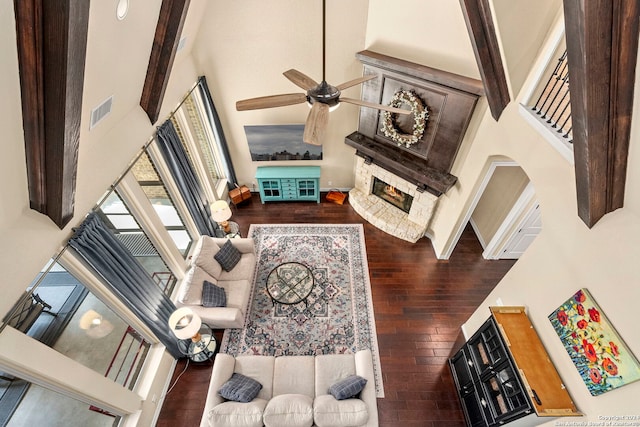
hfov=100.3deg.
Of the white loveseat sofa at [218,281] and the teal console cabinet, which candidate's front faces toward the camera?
the teal console cabinet

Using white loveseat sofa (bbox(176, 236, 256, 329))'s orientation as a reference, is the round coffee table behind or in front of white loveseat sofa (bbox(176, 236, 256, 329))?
in front

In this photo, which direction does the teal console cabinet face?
toward the camera

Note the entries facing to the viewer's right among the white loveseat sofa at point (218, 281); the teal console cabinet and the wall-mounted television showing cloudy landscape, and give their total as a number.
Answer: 1

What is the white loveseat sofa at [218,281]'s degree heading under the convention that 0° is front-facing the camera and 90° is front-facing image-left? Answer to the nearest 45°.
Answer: approximately 270°

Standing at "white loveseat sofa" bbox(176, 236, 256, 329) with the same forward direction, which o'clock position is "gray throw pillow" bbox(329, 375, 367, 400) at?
The gray throw pillow is roughly at 1 o'clock from the white loveseat sofa.

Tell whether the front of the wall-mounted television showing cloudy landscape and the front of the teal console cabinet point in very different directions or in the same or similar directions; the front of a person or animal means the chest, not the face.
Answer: same or similar directions

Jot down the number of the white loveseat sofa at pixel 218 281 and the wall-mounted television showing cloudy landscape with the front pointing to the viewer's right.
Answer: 1

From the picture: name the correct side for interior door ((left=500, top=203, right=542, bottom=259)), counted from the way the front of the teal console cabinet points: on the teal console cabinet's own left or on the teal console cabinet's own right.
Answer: on the teal console cabinet's own left

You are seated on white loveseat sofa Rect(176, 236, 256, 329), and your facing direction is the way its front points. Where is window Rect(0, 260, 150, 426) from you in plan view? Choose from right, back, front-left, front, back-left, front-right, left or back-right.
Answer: back

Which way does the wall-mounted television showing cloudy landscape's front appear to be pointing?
toward the camera

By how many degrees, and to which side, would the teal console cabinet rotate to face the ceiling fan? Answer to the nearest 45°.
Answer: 0° — it already faces it

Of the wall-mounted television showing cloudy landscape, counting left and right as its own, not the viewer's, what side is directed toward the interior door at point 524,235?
left
